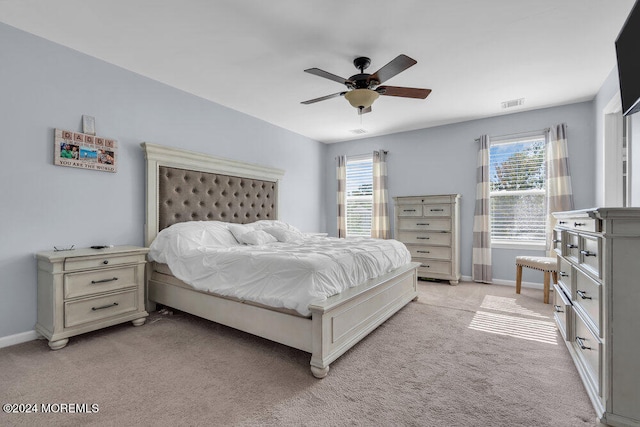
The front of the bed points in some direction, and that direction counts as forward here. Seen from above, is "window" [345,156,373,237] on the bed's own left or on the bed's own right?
on the bed's own left

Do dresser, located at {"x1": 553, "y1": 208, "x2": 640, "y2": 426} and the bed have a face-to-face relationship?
yes

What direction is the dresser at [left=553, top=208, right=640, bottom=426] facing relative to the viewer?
to the viewer's left

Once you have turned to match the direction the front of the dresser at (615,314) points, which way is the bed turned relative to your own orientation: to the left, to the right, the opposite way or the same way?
the opposite way

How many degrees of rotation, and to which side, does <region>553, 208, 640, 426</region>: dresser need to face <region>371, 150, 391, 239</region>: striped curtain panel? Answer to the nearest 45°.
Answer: approximately 45° to its right

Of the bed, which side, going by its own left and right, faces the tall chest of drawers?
left

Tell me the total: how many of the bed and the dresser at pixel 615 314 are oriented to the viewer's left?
1

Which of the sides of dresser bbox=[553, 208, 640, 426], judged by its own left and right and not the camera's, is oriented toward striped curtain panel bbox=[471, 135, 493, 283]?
right

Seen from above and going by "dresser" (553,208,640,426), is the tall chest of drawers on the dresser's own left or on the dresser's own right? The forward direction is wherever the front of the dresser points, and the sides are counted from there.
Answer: on the dresser's own right

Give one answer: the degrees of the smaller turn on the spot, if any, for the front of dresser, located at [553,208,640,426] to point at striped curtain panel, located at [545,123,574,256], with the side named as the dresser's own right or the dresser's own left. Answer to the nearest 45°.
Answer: approximately 90° to the dresser's own right

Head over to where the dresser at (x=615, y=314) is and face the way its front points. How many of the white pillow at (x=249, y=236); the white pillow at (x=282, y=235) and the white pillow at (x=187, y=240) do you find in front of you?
3

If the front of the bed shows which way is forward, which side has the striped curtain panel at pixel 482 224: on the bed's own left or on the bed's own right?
on the bed's own left
